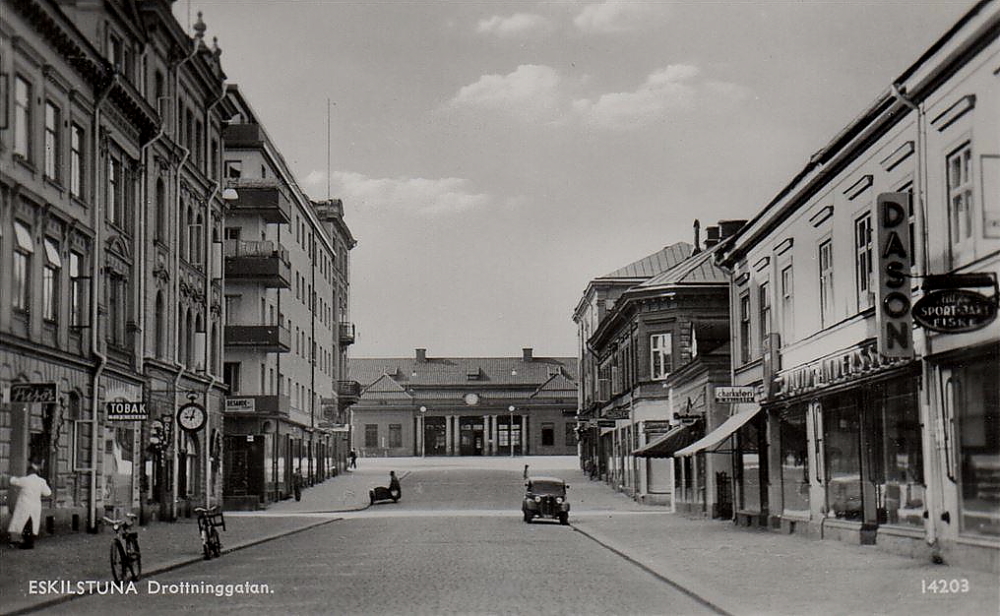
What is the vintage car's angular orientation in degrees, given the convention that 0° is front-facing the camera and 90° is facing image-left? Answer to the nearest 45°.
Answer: approximately 0°

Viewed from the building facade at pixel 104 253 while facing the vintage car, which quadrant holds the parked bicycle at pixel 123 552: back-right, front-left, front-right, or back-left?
back-right

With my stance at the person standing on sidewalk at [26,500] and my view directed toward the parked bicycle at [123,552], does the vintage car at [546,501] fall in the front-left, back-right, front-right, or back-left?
back-left

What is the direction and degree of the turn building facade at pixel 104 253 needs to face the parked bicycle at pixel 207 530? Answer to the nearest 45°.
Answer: approximately 45° to its right

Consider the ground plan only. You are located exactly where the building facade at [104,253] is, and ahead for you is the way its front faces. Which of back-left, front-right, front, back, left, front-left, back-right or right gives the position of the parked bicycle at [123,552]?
front-right

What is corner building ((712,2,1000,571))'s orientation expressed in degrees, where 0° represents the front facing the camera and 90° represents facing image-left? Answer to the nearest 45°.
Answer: approximately 45°

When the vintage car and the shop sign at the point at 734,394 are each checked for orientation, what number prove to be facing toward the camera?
2
